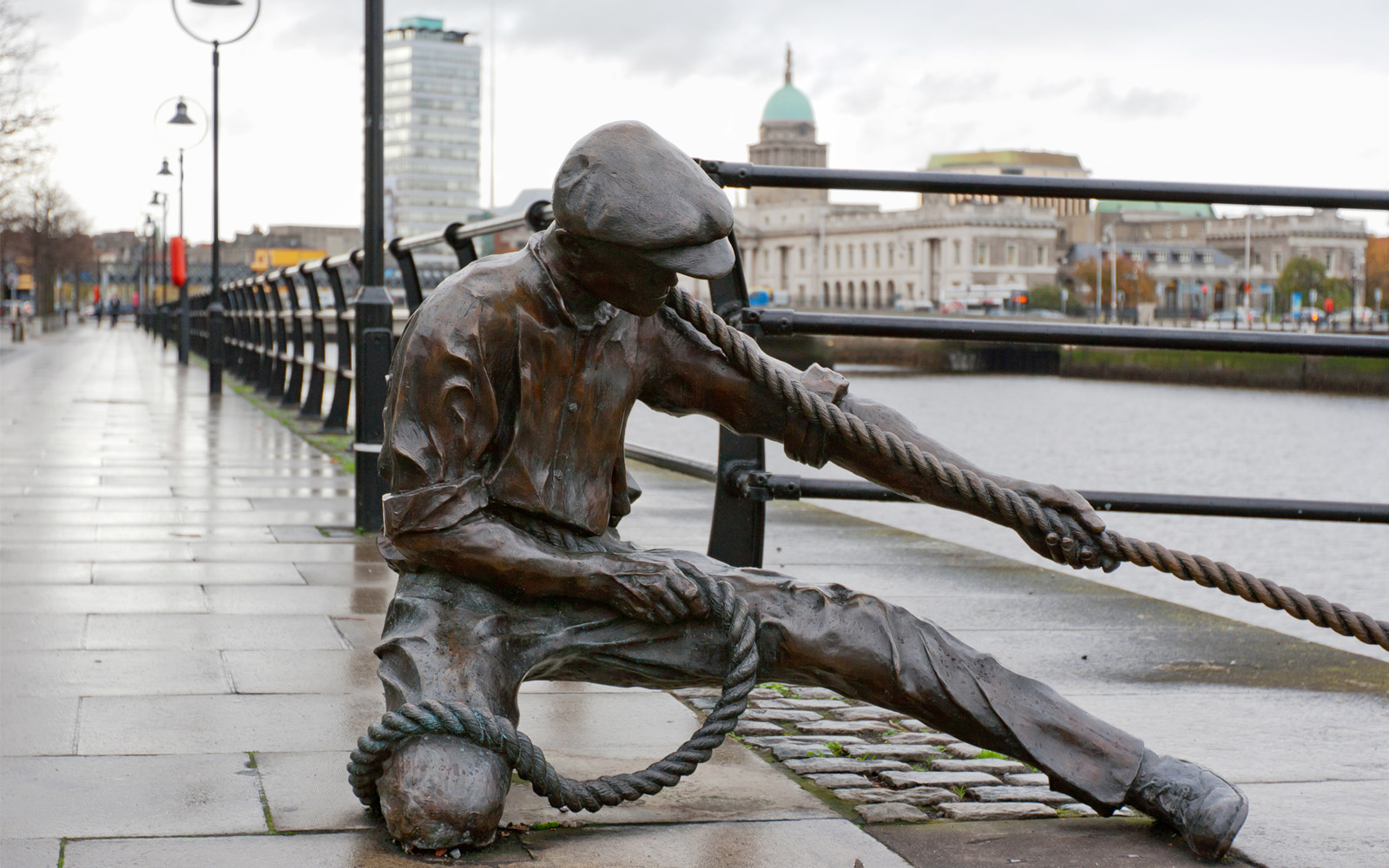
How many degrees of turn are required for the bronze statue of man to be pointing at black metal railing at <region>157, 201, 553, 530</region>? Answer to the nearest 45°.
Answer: approximately 135° to its left

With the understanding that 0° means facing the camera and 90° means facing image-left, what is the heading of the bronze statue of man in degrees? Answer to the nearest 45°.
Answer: approximately 315°

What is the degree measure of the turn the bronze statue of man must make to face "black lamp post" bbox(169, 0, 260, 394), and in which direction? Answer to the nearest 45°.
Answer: approximately 135° to its left
